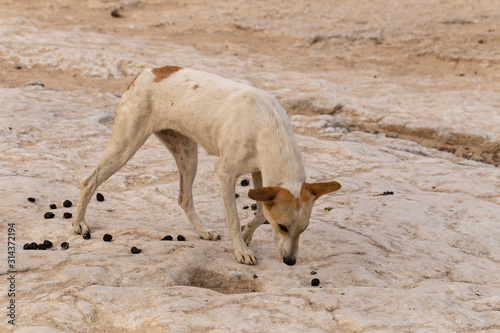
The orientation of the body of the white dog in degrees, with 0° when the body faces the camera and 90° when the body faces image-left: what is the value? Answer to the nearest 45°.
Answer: approximately 315°

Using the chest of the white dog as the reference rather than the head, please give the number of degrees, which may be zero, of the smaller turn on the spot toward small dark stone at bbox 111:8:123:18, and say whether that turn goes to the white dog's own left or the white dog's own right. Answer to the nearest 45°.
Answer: approximately 135° to the white dog's own left
